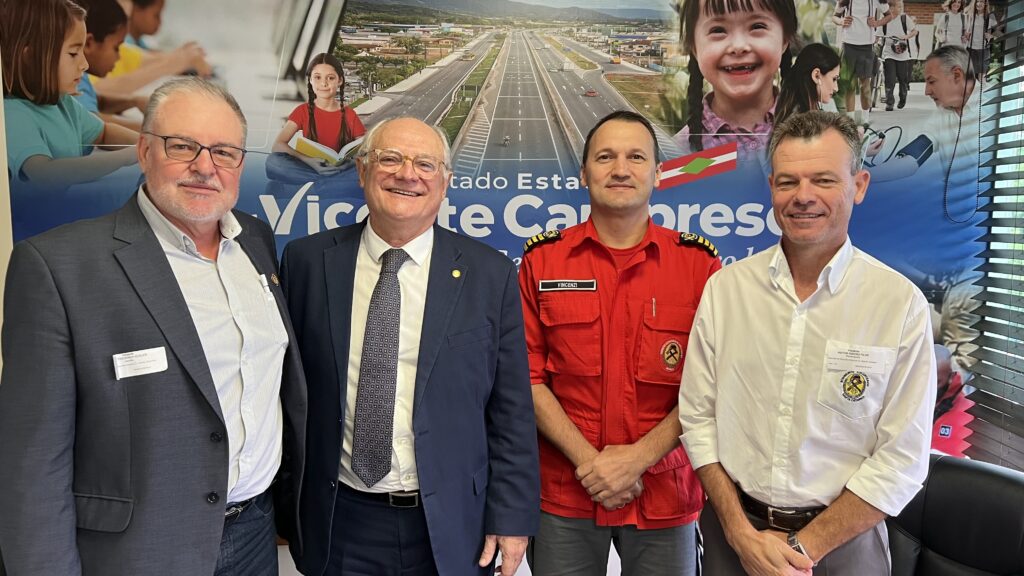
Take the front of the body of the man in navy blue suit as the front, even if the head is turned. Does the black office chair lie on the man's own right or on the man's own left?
on the man's own left

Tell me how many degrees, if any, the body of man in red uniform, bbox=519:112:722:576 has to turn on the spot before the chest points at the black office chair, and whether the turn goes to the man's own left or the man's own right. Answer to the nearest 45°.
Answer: approximately 90° to the man's own left

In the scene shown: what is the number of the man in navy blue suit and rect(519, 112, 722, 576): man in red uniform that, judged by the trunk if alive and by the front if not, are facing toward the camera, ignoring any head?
2

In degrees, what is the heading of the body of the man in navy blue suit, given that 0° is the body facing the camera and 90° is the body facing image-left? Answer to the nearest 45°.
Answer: approximately 0°

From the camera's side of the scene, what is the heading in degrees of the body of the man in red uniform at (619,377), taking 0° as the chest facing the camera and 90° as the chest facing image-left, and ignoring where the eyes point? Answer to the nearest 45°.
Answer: approximately 0°

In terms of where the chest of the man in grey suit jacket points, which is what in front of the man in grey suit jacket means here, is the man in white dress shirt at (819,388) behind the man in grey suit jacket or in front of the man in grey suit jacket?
in front

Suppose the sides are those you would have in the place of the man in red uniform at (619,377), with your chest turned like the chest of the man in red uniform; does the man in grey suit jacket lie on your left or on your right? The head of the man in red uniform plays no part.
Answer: on your right

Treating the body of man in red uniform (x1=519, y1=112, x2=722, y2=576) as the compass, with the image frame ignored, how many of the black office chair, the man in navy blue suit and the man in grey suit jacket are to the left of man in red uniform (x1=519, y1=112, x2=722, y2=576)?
1

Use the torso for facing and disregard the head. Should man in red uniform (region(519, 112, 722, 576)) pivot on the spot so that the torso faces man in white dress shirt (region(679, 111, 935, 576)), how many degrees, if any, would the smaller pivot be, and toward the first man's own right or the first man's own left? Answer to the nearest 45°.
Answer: approximately 45° to the first man's own left
